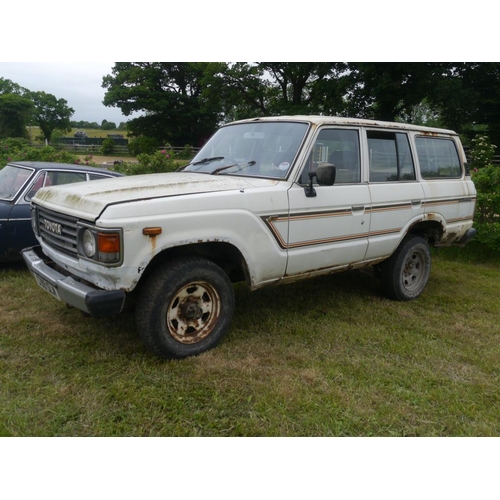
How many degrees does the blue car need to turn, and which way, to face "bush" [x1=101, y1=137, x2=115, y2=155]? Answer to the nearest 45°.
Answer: approximately 135° to its right

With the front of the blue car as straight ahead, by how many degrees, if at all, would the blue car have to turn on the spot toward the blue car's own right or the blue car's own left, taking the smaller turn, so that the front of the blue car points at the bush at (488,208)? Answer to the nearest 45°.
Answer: approximately 135° to the blue car's own left

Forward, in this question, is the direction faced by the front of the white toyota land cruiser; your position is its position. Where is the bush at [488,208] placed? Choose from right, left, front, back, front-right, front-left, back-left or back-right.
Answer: back

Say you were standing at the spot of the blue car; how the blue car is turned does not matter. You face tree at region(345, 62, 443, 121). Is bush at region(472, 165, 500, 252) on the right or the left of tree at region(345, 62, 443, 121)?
right

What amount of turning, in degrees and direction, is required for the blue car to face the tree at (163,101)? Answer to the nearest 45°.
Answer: approximately 135° to its right

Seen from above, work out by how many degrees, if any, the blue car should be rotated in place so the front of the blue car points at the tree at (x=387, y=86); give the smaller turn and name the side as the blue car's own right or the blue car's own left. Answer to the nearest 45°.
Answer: approximately 180°

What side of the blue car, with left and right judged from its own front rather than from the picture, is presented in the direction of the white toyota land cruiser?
left

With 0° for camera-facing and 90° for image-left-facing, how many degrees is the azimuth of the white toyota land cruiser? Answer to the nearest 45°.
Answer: approximately 45°

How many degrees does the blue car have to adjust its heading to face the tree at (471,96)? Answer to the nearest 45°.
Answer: approximately 180°

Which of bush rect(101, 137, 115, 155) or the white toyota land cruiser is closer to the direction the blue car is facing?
the white toyota land cruiser

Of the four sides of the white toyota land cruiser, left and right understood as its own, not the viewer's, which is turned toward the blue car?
right

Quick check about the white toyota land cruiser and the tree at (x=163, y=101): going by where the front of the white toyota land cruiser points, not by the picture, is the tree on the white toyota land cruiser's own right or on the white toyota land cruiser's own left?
on the white toyota land cruiser's own right

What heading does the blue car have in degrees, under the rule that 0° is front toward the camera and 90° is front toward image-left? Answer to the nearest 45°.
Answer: approximately 45°

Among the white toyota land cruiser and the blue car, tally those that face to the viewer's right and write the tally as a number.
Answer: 0
